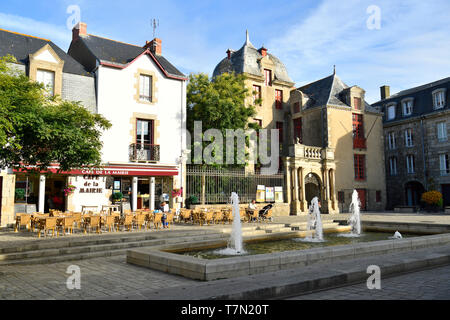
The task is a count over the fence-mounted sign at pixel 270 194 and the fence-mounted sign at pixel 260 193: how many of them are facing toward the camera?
2

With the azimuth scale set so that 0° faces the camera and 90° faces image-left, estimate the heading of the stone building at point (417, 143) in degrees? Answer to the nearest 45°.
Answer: approximately 45°

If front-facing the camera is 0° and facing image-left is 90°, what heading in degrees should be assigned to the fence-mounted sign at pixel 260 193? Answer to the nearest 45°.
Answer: approximately 0°

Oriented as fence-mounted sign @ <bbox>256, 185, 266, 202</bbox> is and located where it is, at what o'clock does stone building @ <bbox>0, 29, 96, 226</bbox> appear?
The stone building is roughly at 2 o'clock from the fence-mounted sign.

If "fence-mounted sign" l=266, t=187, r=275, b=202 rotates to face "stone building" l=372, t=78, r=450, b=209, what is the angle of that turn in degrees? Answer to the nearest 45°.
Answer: approximately 135° to its left

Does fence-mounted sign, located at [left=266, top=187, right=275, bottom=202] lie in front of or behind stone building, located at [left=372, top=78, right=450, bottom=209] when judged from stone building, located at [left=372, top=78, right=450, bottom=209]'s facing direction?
in front

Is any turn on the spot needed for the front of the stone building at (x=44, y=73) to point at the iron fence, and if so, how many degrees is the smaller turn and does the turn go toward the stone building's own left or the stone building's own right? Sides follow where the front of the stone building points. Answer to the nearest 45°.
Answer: approximately 45° to the stone building's own left

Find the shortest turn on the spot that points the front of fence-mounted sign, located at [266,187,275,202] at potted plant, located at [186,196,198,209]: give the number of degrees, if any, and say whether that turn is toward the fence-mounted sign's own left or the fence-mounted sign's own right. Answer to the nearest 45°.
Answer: approximately 45° to the fence-mounted sign's own right
